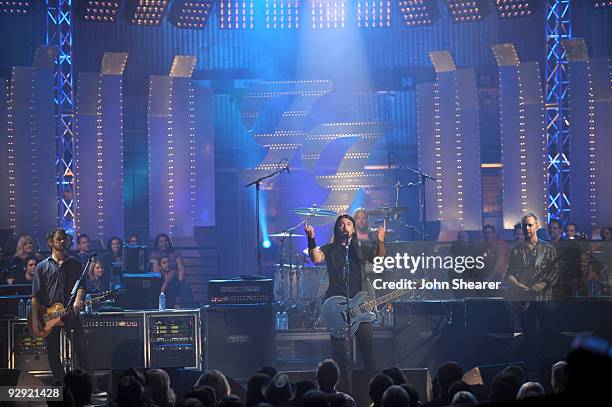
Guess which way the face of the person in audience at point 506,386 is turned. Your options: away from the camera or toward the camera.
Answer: away from the camera

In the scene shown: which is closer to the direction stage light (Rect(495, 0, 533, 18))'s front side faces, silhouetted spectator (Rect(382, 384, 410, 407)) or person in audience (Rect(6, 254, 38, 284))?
the silhouetted spectator

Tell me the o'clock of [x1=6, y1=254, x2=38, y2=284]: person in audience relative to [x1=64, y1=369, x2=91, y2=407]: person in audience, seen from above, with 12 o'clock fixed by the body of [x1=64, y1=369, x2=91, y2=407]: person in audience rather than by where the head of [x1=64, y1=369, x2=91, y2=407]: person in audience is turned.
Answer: [x1=6, y1=254, x2=38, y2=284]: person in audience is roughly at 12 o'clock from [x1=64, y1=369, x2=91, y2=407]: person in audience.

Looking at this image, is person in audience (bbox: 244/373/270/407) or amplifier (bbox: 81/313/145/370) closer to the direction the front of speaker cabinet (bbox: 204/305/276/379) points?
the person in audience

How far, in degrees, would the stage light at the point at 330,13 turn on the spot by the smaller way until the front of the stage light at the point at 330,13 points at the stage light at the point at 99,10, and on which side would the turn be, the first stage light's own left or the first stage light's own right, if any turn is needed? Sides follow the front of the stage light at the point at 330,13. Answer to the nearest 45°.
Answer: approximately 90° to the first stage light's own right

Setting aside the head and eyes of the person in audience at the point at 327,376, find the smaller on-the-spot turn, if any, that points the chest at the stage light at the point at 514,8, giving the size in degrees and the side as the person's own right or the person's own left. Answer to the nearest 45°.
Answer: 0° — they already face it

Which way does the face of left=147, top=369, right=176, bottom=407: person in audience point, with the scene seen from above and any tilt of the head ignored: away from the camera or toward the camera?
away from the camera

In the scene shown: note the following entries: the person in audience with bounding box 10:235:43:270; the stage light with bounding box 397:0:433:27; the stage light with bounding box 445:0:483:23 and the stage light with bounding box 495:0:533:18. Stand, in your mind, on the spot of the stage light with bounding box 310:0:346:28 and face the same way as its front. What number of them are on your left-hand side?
3

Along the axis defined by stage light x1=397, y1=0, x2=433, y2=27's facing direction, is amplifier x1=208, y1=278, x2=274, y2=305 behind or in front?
in front

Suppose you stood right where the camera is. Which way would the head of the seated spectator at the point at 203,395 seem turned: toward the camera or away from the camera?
away from the camera

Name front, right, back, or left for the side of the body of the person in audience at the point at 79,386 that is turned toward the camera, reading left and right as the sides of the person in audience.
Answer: back

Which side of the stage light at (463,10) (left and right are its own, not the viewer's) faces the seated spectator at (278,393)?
front

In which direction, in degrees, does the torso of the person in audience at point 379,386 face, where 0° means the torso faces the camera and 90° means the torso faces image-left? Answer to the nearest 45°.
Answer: approximately 180°

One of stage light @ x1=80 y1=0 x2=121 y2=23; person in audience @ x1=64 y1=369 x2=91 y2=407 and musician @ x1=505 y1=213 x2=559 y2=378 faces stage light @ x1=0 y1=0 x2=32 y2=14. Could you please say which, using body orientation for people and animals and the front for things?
the person in audience

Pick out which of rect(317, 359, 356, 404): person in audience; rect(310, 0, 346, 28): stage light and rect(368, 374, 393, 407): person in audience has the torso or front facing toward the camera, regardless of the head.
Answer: the stage light
